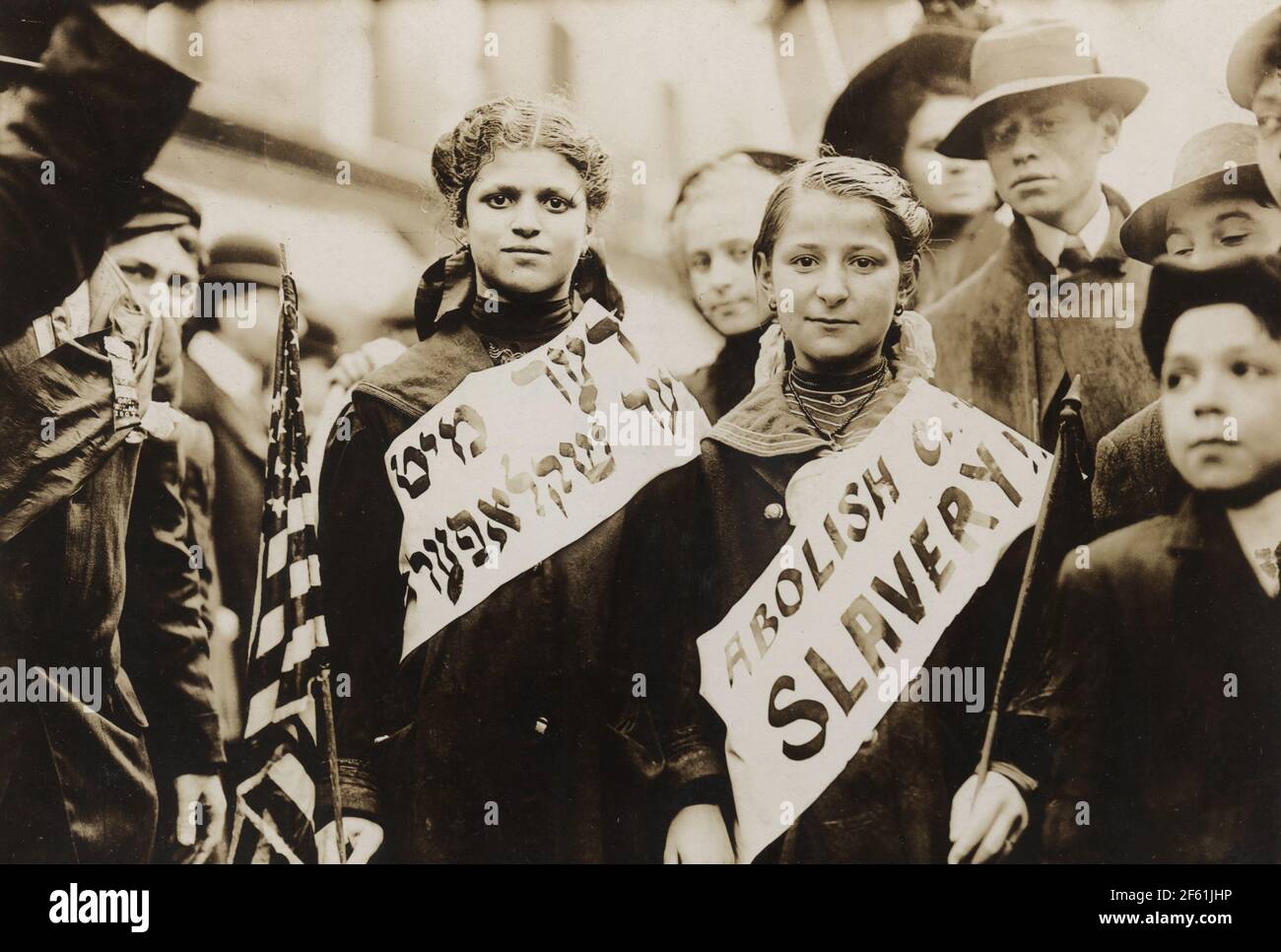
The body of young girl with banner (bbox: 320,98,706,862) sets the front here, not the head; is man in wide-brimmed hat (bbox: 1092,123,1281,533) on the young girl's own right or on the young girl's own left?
on the young girl's own left

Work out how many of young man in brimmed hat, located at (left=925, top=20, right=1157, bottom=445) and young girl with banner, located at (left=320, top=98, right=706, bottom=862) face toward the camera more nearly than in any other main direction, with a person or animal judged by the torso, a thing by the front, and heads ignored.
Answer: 2

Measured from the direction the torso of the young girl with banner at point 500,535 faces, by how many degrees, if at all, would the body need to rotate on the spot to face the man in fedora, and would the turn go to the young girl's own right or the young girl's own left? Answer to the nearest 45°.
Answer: approximately 90° to the young girl's own left

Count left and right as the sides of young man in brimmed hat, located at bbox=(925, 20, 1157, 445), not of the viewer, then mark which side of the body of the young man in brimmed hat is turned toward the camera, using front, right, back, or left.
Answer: front

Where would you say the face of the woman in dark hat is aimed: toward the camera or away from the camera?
toward the camera

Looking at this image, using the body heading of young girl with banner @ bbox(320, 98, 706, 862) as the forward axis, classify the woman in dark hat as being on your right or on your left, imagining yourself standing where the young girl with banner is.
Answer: on your left

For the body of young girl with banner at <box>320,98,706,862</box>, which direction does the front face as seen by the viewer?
toward the camera

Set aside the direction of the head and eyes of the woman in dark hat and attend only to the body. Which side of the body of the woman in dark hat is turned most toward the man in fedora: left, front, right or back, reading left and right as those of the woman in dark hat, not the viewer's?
left

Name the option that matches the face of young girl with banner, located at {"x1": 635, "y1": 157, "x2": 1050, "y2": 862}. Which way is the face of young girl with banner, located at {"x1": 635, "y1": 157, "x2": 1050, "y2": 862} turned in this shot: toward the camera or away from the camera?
toward the camera

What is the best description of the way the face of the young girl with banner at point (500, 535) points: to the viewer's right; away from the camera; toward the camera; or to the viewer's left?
toward the camera

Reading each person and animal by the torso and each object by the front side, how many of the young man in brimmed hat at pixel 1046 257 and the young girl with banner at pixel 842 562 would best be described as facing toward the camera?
2

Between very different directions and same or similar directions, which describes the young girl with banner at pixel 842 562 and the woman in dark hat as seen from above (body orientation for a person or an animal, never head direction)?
same or similar directions

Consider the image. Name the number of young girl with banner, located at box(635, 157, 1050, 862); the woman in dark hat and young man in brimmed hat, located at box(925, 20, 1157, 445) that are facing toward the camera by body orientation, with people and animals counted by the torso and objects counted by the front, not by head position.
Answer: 3

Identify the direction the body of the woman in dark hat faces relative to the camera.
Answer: toward the camera

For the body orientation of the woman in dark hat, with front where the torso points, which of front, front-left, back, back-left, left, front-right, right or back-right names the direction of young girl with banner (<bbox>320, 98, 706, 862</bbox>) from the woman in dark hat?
right
